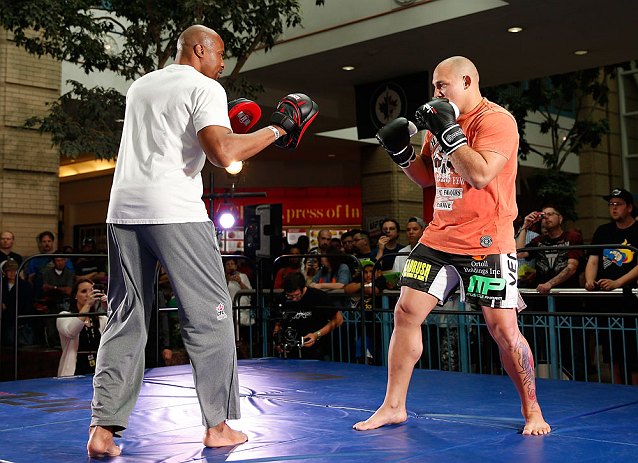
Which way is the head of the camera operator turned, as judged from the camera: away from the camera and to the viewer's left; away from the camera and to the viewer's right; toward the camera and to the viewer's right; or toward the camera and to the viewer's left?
toward the camera and to the viewer's left

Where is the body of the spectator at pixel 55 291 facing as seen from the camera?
toward the camera

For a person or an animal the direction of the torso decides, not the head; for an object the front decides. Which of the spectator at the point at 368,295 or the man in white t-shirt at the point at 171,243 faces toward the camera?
the spectator

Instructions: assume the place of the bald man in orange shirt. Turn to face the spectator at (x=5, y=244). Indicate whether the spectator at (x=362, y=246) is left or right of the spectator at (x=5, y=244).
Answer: right

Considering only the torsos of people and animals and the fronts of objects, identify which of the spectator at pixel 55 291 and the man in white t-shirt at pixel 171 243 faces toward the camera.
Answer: the spectator

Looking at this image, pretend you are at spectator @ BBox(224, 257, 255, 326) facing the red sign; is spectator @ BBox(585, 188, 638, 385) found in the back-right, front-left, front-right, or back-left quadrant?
back-right

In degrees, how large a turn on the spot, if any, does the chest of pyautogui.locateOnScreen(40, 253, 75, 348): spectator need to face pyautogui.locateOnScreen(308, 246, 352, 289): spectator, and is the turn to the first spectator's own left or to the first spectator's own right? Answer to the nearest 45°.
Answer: approximately 45° to the first spectator's own left

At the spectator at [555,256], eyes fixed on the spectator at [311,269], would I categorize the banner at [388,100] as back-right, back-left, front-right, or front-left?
front-right

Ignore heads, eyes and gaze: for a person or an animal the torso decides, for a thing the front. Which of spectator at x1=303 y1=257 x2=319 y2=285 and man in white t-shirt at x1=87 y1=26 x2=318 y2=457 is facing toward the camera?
the spectator

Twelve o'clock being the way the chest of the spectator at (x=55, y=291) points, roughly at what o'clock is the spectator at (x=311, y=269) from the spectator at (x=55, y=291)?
the spectator at (x=311, y=269) is roughly at 9 o'clock from the spectator at (x=55, y=291).

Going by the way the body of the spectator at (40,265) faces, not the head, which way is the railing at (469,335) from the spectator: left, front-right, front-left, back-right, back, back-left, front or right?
front-left

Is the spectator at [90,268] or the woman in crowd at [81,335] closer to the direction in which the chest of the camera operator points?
the woman in crowd

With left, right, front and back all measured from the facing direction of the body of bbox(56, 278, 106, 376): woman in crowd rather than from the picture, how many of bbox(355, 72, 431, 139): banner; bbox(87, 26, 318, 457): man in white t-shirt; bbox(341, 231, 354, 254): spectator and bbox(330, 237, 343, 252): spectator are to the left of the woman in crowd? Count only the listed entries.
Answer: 3

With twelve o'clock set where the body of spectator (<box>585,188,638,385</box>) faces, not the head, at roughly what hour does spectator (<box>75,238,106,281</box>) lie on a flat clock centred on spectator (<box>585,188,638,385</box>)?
spectator (<box>75,238,106,281</box>) is roughly at 2 o'clock from spectator (<box>585,188,638,385</box>).

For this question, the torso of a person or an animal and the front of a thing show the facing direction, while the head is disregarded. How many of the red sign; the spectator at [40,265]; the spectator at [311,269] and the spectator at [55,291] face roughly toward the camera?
4

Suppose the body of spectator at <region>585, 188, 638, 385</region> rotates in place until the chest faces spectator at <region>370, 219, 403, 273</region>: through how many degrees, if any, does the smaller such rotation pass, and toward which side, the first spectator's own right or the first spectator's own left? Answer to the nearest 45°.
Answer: approximately 90° to the first spectator's own right

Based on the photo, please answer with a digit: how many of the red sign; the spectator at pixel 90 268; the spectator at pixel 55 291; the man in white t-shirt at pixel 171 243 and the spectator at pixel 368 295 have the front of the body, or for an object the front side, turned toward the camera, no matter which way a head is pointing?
4
